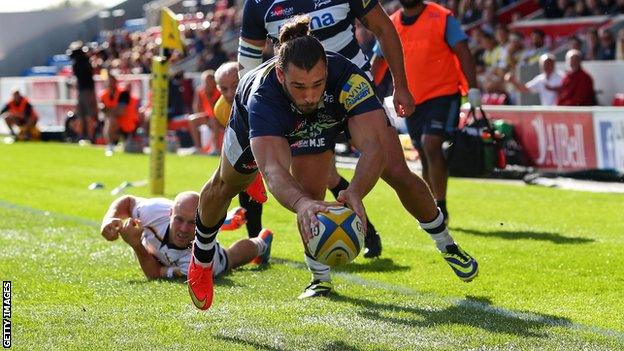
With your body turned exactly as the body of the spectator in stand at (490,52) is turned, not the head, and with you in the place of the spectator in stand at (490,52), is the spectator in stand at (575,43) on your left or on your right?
on your left

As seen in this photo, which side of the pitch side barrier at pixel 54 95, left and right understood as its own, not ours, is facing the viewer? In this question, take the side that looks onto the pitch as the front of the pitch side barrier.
front

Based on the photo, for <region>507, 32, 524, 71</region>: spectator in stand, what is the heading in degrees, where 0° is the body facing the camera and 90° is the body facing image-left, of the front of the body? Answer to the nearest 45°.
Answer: approximately 45°

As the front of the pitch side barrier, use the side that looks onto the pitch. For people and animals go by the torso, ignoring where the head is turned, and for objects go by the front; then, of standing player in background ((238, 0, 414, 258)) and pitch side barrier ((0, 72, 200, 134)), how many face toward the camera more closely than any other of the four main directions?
2

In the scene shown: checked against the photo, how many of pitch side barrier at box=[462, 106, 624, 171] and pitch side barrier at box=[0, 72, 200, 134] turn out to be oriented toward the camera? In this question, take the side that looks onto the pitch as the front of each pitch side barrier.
2

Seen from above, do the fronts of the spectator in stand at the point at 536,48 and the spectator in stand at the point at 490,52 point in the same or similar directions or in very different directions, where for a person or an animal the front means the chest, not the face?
same or similar directions

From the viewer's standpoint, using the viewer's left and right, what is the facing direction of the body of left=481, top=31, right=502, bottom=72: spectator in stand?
facing the viewer and to the left of the viewer

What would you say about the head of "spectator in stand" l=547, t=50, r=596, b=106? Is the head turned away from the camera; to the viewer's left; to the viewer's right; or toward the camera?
toward the camera

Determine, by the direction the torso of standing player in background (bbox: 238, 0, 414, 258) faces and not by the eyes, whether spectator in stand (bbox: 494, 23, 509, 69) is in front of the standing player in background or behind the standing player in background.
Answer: behind

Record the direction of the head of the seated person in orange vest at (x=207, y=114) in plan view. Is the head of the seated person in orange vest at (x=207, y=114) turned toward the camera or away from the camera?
toward the camera

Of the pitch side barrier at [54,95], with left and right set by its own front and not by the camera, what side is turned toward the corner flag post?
front

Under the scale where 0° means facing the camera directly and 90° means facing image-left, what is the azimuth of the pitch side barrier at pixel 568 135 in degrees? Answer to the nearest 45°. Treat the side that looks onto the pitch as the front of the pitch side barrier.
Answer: approximately 0°

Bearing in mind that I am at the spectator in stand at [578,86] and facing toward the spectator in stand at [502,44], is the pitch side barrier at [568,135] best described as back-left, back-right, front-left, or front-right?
back-left

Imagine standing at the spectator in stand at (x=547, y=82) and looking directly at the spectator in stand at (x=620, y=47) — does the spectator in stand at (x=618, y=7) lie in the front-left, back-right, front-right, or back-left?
front-left

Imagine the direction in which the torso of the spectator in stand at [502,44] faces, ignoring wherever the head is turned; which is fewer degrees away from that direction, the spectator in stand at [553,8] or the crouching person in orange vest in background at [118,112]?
the crouching person in orange vest in background

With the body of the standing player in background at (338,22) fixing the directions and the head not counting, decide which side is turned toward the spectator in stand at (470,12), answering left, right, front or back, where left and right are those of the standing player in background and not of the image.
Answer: back

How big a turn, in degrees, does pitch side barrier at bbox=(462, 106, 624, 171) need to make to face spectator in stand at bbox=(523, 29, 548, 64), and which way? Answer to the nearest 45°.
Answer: approximately 180°
